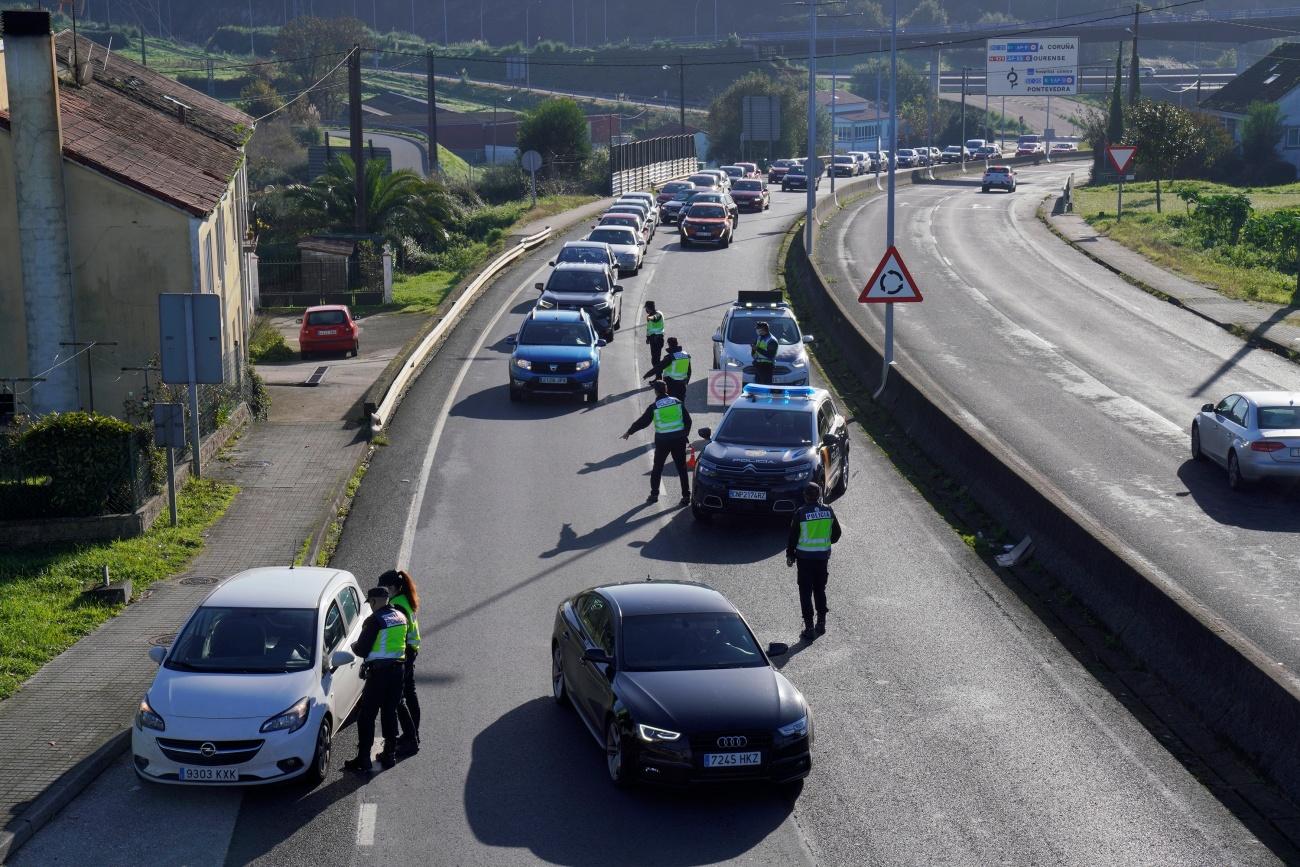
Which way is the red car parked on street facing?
away from the camera

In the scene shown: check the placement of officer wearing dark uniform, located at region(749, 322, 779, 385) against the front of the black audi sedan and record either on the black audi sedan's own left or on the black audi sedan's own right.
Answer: on the black audi sedan's own left

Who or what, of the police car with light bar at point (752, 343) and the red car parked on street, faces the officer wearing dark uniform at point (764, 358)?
the police car with light bar

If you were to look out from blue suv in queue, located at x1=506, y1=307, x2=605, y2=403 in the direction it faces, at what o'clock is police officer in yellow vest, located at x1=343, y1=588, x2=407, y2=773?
The police officer in yellow vest is roughly at 12 o'clock from the blue suv in queue.

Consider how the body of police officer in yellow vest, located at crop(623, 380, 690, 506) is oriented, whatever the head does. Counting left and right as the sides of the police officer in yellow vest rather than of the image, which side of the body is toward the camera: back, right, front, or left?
back

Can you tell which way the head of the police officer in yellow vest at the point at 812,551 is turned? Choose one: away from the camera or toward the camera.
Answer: away from the camera

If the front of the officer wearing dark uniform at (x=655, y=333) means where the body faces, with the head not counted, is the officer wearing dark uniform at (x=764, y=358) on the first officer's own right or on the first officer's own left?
on the first officer's own left

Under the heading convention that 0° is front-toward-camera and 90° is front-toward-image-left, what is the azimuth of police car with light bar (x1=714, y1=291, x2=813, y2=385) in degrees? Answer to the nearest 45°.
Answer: approximately 0°
